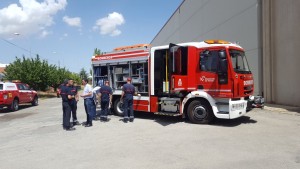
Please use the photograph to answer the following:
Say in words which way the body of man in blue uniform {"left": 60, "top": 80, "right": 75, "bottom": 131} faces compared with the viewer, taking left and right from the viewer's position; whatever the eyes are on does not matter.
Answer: facing to the right of the viewer

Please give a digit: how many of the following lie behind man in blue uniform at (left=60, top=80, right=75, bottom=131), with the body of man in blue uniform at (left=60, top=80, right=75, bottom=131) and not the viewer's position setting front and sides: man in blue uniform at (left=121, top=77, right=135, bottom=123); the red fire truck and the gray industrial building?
0

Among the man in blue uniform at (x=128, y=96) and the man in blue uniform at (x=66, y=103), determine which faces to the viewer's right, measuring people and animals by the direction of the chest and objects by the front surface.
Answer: the man in blue uniform at (x=66, y=103)

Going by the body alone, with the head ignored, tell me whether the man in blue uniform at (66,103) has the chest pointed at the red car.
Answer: no

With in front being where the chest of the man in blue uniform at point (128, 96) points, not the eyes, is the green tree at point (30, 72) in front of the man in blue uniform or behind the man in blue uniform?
in front

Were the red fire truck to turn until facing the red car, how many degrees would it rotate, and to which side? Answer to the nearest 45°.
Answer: approximately 180°

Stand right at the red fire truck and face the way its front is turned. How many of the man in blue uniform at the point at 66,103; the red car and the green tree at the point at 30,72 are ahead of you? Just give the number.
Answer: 0

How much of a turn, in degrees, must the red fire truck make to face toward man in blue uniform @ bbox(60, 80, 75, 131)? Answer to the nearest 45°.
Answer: approximately 135° to its right

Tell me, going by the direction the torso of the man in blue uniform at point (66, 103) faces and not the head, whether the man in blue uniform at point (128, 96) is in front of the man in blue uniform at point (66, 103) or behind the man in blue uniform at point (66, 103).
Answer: in front

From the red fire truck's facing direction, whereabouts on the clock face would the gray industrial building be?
The gray industrial building is roughly at 9 o'clock from the red fire truck.
